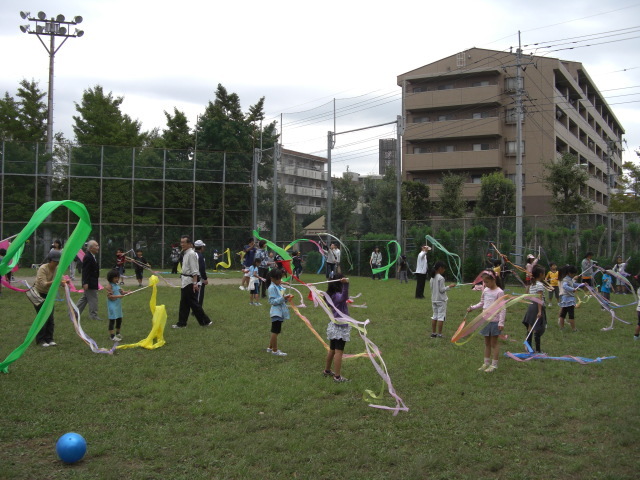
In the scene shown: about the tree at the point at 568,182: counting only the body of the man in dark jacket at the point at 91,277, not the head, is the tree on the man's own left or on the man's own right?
on the man's own left

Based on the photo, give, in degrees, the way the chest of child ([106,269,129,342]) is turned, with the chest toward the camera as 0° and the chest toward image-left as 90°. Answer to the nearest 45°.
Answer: approximately 315°

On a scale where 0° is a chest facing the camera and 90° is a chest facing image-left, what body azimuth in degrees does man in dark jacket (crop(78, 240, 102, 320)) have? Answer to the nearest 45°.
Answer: approximately 315°

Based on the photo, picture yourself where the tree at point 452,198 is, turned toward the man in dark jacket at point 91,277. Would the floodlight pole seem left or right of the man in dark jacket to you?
right

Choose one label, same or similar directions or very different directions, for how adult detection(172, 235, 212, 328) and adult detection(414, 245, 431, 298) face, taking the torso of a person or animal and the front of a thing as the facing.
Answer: very different directions
